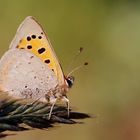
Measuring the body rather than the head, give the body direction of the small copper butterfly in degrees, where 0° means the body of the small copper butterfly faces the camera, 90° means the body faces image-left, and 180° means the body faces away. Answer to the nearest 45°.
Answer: approximately 270°
